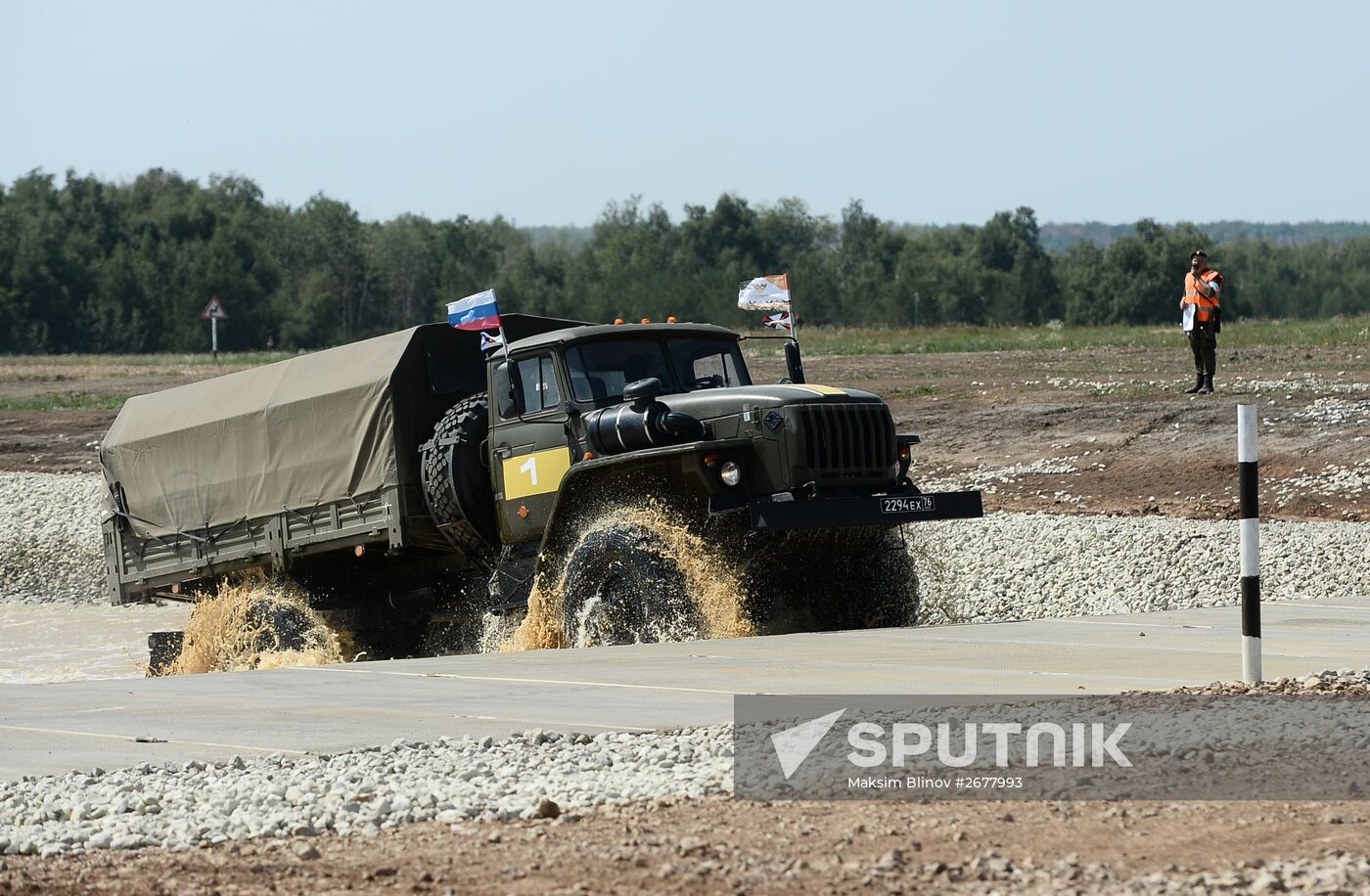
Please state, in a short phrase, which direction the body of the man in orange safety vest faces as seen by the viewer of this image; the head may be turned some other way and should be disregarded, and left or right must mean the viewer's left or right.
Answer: facing the viewer and to the left of the viewer

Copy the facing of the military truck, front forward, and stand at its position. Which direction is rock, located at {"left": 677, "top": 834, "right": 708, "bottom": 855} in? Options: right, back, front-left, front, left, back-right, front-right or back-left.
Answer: front-right

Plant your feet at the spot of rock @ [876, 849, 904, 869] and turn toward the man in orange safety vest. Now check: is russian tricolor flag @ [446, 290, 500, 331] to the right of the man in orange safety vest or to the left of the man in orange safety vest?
left

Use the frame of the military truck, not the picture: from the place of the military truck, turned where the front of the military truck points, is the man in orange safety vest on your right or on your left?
on your left

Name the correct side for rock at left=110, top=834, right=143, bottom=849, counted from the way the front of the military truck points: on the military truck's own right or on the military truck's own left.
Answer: on the military truck's own right

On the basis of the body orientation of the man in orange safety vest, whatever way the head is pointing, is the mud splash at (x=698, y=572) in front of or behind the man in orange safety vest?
in front

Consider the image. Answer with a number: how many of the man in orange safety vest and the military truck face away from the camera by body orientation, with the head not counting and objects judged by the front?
0

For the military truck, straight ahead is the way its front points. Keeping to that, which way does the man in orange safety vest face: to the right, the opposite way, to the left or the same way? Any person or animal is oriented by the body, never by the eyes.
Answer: to the right

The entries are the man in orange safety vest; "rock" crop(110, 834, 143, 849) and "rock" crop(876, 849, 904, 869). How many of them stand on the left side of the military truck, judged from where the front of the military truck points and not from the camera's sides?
1

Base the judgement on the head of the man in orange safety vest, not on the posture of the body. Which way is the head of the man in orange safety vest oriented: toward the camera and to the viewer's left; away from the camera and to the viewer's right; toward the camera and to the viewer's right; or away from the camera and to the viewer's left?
toward the camera and to the viewer's left

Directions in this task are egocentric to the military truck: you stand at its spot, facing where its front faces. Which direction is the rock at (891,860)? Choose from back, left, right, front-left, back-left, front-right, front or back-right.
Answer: front-right
